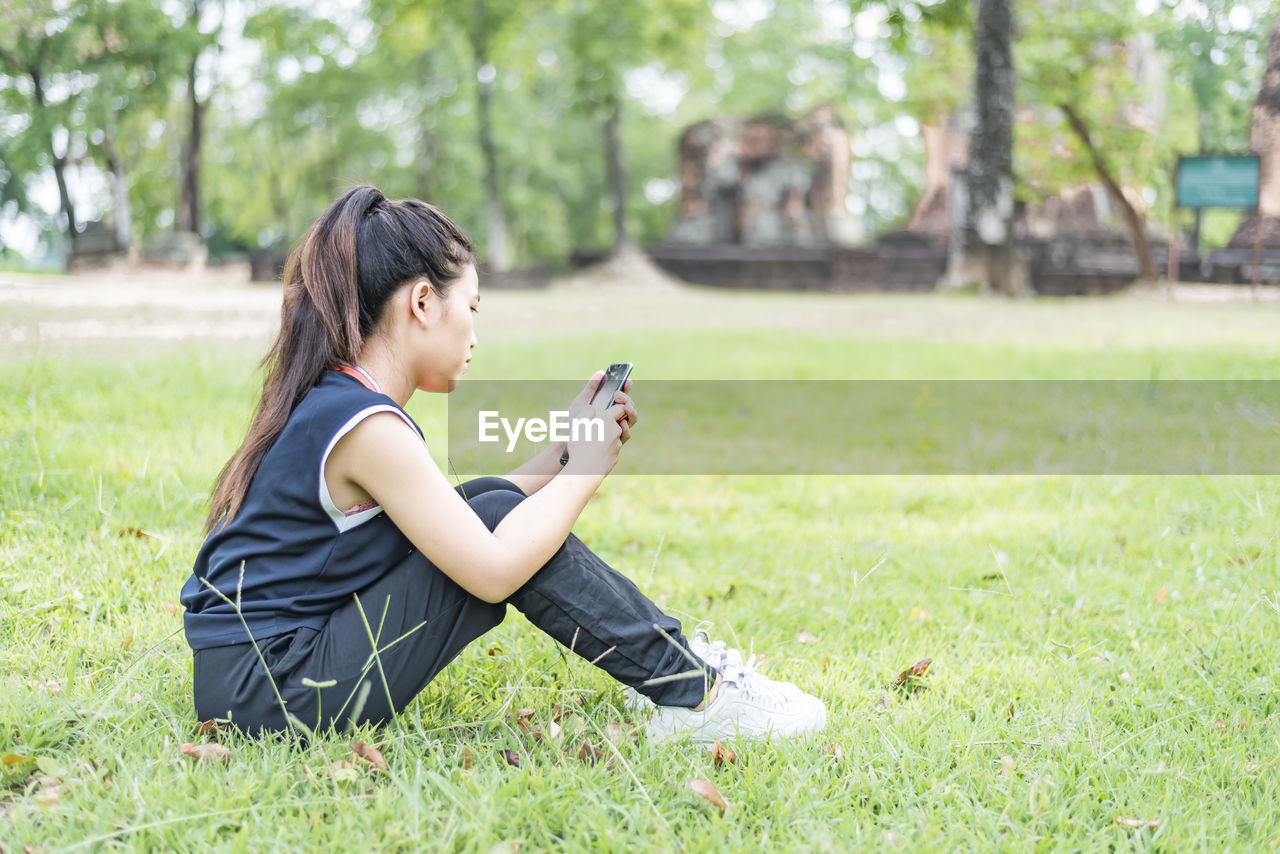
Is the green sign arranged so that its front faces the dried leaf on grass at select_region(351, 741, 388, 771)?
yes

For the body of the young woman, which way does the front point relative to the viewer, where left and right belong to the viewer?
facing to the right of the viewer

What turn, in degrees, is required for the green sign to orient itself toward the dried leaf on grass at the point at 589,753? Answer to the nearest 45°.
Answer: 0° — it already faces it

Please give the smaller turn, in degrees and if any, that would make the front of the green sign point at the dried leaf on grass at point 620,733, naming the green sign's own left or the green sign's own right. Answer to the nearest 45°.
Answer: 0° — it already faces it

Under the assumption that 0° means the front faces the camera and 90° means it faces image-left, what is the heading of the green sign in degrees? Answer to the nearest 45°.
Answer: approximately 0°

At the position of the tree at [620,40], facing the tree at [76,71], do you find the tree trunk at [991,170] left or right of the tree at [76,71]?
left

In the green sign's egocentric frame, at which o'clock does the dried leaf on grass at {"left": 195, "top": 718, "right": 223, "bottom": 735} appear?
The dried leaf on grass is roughly at 12 o'clock from the green sign.

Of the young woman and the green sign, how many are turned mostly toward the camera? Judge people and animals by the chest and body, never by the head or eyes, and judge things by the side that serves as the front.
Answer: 1

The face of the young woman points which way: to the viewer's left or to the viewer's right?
to the viewer's right
